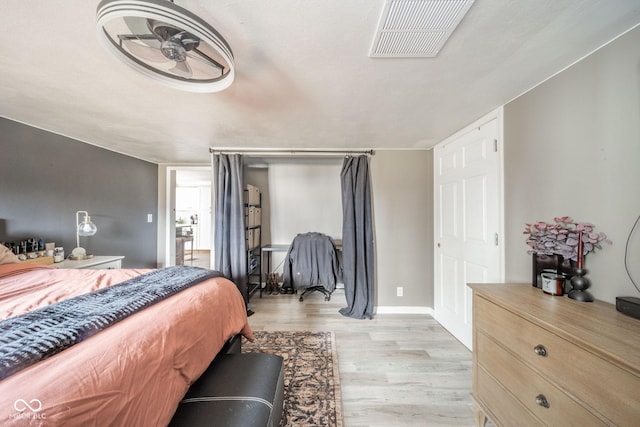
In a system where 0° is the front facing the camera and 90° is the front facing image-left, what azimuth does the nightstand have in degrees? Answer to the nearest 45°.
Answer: approximately 315°

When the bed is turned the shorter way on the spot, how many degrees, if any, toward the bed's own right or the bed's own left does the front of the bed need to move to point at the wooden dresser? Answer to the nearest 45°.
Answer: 0° — it already faces it

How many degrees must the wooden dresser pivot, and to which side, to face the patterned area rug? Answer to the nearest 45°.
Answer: approximately 45° to its right

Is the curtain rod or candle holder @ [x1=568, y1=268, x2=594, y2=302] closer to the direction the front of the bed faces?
the candle holder

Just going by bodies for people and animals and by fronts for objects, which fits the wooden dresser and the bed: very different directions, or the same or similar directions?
very different directions

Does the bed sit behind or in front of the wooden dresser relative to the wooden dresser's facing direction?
in front

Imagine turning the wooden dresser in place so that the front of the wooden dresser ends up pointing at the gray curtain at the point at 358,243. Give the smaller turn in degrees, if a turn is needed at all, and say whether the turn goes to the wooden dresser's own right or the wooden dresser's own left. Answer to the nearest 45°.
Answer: approximately 90° to the wooden dresser's own right

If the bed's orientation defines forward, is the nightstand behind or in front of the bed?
behind

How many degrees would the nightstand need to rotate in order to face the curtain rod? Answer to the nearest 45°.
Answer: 0° — it already faces it

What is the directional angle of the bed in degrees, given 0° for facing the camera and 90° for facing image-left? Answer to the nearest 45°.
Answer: approximately 315°

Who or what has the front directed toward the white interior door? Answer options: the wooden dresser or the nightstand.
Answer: the nightstand
